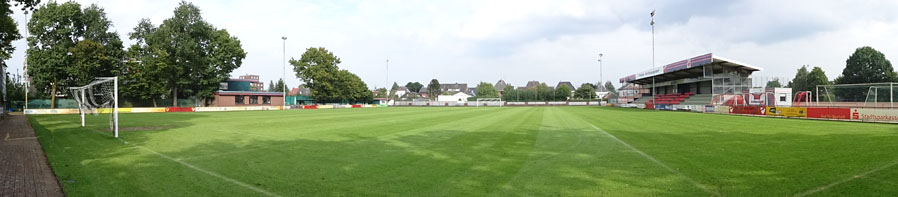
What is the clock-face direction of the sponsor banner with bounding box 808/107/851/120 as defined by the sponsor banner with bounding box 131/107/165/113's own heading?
the sponsor banner with bounding box 808/107/851/120 is roughly at 11 o'clock from the sponsor banner with bounding box 131/107/165/113.

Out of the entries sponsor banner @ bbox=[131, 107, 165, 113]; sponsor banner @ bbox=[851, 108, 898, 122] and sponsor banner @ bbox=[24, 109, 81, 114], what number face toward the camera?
3

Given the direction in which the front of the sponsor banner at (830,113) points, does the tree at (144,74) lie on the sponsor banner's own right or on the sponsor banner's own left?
on the sponsor banner's own right

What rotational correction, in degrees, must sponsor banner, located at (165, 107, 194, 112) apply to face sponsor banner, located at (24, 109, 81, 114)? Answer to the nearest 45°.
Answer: approximately 90° to its right

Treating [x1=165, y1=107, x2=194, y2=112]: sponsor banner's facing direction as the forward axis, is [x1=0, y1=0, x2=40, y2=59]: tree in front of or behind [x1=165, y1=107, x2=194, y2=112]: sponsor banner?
in front

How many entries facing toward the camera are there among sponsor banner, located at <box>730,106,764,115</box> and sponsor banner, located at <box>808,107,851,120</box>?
2

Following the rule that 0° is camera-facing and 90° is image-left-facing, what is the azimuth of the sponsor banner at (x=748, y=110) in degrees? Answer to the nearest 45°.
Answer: approximately 0°

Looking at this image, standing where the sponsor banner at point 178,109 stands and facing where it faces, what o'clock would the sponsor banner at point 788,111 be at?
the sponsor banner at point 788,111 is roughly at 11 o'clock from the sponsor banner at point 178,109.
